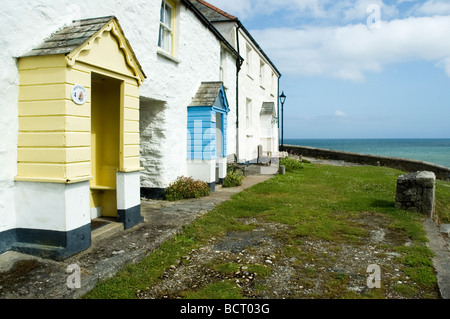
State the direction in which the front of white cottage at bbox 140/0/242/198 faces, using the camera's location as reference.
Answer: facing the viewer and to the right of the viewer

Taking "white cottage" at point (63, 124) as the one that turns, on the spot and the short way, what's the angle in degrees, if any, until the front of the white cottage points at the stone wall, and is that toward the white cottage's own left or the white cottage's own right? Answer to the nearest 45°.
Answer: approximately 90° to the white cottage's own left

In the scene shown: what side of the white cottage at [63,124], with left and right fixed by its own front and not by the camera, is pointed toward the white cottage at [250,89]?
left

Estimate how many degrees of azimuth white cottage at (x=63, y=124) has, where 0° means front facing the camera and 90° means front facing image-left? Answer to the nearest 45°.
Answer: approximately 315°

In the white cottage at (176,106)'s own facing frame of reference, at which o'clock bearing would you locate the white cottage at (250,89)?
the white cottage at (250,89) is roughly at 8 o'clock from the white cottage at (176,106).

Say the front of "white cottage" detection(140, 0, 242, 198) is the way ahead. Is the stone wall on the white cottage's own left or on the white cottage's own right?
on the white cottage's own left
